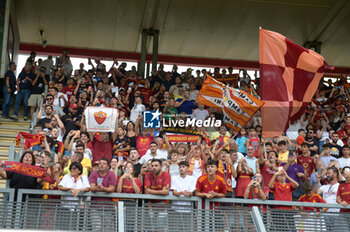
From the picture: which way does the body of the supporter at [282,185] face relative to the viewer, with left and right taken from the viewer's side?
facing the viewer

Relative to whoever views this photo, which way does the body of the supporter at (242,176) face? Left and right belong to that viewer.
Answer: facing the viewer and to the right of the viewer

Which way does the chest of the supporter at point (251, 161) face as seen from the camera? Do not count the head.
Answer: toward the camera

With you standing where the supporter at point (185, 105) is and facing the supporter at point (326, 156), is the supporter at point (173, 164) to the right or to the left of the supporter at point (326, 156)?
right

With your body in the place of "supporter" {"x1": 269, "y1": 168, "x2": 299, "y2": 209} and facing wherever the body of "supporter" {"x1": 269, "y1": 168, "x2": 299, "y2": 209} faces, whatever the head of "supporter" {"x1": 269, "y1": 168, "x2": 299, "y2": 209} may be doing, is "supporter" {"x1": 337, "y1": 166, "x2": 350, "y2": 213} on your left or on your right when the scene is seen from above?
on your left

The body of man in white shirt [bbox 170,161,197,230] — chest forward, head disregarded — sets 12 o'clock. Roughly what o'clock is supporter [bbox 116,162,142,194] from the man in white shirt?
The supporter is roughly at 3 o'clock from the man in white shirt.

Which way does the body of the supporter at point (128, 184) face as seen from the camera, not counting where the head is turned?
toward the camera

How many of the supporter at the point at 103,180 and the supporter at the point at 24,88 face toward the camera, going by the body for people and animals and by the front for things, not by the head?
2

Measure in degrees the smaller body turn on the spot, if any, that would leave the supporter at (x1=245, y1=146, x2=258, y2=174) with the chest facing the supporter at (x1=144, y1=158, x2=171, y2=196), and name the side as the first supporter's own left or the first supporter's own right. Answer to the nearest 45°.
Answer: approximately 45° to the first supporter's own right

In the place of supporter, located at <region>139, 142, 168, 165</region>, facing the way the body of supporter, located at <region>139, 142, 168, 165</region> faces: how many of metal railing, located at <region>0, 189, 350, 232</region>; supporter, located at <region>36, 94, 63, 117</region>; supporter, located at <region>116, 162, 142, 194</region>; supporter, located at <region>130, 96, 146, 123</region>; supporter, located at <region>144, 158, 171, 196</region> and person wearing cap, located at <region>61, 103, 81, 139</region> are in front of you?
3

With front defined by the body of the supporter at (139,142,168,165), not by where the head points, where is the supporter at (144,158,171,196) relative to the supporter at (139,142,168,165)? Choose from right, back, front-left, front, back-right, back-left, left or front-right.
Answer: front

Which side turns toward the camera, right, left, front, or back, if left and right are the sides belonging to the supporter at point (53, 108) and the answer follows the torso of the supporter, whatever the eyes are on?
front

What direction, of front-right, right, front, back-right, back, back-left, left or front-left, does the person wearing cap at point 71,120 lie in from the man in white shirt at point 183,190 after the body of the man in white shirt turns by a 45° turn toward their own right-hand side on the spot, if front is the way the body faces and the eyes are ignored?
right
